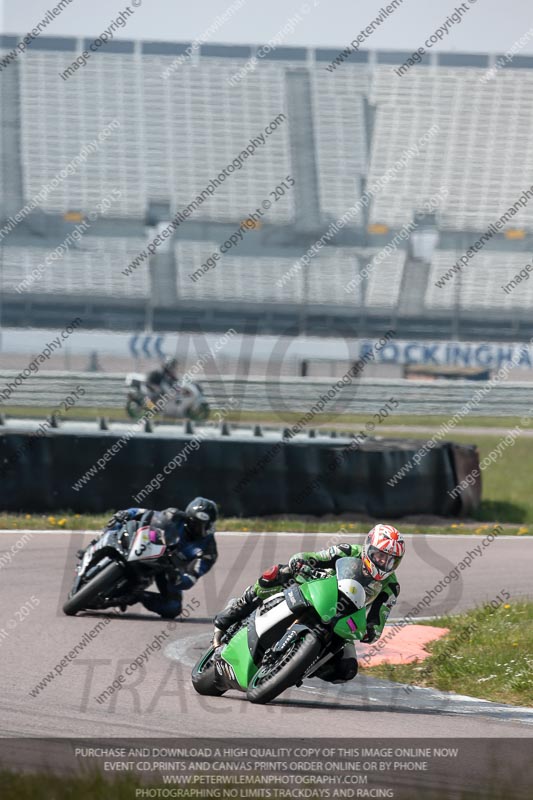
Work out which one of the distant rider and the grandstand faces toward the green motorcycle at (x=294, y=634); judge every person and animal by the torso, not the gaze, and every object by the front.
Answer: the grandstand

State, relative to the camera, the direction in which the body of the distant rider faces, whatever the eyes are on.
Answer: to the viewer's left

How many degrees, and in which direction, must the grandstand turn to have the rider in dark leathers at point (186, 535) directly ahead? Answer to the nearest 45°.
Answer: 0° — it already faces them

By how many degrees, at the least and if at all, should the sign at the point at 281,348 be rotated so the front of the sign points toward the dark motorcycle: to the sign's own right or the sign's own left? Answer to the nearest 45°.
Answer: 0° — it already faces it

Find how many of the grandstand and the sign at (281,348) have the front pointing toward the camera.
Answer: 2

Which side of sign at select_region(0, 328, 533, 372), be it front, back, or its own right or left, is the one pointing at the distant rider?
front

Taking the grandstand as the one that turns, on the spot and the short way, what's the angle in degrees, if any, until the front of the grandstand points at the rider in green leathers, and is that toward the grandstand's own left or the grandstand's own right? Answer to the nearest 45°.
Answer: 0° — it already faces them

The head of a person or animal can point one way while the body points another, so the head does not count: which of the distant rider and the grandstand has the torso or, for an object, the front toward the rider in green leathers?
the grandstand

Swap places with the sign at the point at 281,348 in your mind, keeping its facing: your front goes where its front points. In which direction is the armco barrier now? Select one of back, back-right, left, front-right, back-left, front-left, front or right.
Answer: front

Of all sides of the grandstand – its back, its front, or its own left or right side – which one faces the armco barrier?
front

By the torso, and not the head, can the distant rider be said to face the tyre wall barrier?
no

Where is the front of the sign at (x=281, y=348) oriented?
toward the camera

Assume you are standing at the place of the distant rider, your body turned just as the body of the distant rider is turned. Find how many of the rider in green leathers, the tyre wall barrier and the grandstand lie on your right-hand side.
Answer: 1

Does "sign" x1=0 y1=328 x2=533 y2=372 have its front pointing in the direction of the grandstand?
no

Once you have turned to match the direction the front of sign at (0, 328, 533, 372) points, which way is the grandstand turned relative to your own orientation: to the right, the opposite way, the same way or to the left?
the same way

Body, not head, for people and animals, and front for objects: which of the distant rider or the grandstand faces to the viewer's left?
the distant rider

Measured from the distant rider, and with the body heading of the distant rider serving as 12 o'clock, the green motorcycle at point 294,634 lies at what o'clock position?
The green motorcycle is roughly at 9 o'clock from the distant rider.

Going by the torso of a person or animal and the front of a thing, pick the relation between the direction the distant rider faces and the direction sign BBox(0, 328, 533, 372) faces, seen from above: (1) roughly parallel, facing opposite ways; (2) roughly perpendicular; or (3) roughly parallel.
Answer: roughly perpendicular
